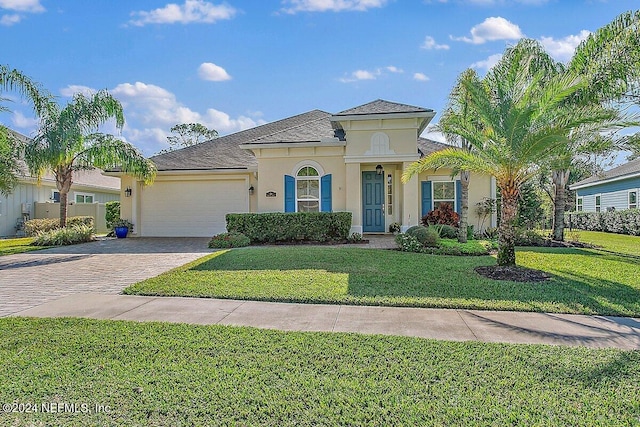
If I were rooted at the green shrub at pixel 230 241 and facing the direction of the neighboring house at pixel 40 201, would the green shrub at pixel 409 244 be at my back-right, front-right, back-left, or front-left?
back-right

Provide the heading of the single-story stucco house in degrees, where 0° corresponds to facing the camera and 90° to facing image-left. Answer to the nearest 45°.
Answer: approximately 0°

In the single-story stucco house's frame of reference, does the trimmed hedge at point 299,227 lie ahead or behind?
ahead

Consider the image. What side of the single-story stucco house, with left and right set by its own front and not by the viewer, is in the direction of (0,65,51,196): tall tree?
right

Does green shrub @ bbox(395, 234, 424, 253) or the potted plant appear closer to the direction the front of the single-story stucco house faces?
the green shrub

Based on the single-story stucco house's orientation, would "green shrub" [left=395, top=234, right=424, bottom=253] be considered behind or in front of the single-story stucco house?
in front

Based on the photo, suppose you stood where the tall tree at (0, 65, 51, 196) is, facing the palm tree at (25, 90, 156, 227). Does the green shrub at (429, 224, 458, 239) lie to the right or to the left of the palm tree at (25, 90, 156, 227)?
right

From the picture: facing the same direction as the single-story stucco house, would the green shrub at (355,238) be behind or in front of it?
in front

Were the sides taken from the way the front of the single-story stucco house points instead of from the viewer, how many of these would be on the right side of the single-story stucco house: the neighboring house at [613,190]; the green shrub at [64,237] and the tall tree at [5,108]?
2

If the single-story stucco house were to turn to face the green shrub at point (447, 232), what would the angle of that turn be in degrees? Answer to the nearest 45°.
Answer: approximately 45° to its left

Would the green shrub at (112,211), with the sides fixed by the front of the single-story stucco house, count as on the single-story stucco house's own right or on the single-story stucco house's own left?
on the single-story stucco house's own right

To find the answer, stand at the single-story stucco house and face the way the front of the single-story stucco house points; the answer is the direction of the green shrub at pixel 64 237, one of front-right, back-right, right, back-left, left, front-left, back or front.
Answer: right

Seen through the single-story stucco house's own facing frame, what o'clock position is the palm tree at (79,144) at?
The palm tree is roughly at 3 o'clock from the single-story stucco house.

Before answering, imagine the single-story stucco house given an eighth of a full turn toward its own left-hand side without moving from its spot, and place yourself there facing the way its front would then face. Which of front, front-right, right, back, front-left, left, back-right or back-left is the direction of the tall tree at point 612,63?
front

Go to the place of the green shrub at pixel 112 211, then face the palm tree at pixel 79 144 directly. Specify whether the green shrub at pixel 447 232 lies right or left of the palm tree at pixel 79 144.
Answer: left
